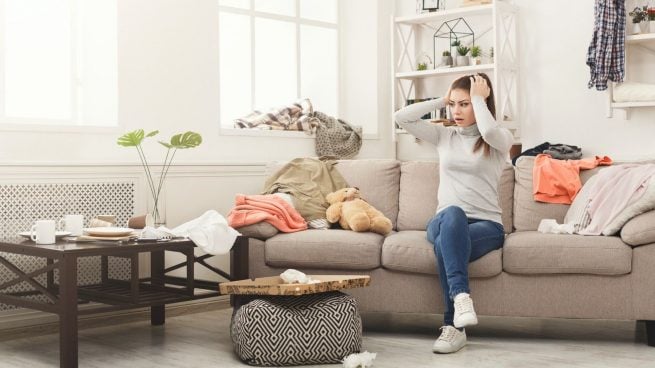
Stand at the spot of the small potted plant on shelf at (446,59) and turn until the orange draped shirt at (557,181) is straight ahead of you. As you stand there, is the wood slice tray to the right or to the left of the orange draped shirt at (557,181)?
right

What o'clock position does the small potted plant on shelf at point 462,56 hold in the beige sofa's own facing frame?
The small potted plant on shelf is roughly at 6 o'clock from the beige sofa.

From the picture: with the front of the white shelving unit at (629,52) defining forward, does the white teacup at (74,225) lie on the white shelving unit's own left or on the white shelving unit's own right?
on the white shelving unit's own right

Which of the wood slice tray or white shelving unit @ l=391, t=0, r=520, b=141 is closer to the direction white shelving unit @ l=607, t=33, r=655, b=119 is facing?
the wood slice tray

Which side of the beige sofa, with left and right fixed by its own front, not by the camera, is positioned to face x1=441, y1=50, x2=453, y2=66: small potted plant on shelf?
back

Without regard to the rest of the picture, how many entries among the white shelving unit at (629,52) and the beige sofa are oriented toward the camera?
2

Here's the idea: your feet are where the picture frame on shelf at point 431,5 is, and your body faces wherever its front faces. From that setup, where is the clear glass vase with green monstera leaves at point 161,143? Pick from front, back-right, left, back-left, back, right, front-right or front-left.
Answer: front-right

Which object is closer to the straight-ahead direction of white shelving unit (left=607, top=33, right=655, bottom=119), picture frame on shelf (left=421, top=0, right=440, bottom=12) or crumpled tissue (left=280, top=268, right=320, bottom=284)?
the crumpled tissue

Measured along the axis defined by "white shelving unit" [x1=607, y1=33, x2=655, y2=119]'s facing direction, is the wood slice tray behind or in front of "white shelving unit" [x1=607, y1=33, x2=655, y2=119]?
in front

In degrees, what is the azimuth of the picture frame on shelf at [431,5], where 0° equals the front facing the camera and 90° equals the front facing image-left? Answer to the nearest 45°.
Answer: approximately 0°

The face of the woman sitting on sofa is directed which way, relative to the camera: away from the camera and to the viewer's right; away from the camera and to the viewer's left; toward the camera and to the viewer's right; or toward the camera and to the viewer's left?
toward the camera and to the viewer's left
